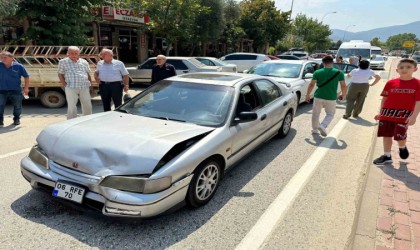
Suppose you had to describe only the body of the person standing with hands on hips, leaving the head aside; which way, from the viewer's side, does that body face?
away from the camera

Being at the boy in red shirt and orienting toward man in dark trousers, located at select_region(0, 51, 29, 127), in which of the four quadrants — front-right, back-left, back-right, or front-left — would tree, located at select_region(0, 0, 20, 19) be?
front-right

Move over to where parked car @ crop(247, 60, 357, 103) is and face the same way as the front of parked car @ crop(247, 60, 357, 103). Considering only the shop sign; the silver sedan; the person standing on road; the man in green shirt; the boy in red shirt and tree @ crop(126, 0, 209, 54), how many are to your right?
2

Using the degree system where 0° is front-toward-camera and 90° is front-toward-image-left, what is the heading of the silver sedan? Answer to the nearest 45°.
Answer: approximately 45°

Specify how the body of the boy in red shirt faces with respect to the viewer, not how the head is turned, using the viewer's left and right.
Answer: facing the viewer

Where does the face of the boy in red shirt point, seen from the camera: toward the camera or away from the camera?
toward the camera

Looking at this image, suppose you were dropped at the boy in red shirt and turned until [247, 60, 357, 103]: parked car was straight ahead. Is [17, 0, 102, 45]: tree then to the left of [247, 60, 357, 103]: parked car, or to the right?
left

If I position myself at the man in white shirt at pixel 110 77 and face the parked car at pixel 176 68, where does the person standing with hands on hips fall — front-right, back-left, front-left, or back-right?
front-right

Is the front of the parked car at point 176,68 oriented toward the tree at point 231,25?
no

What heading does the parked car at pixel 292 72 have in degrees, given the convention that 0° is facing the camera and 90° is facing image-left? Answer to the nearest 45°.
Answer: approximately 45°

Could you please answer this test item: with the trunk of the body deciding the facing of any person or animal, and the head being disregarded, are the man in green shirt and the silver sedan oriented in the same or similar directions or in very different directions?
very different directions

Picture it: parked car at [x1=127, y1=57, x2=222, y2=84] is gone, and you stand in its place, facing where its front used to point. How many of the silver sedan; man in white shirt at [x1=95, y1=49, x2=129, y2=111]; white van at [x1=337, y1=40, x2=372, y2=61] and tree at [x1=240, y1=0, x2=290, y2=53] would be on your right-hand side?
2

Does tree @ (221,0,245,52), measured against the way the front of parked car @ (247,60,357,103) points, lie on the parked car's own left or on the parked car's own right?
on the parked car's own right
